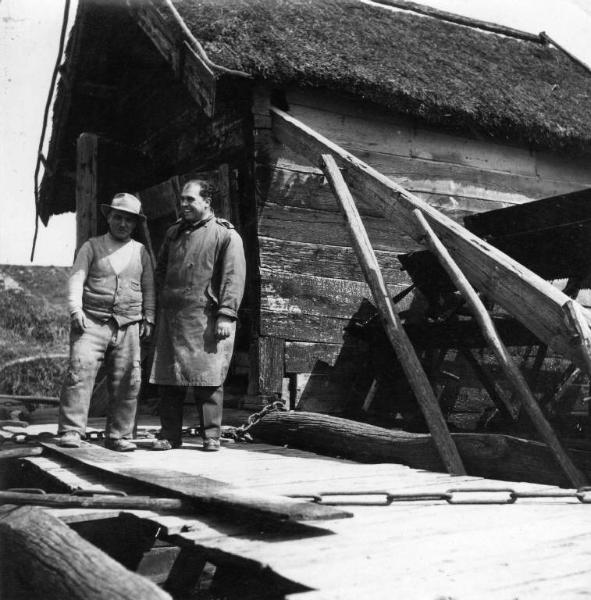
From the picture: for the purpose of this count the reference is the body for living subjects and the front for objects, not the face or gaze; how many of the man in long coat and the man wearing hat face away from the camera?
0

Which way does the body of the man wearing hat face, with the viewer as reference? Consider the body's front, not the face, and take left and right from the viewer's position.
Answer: facing the viewer

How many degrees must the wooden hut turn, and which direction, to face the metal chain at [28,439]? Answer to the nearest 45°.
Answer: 0° — it already faces it

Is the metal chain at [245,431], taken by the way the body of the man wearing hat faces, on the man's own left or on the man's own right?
on the man's own left

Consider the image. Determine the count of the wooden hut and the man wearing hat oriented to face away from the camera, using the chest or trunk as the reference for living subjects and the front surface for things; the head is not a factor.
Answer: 0

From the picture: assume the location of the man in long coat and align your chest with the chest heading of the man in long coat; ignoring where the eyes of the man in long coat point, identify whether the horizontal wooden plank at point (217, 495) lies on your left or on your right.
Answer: on your left

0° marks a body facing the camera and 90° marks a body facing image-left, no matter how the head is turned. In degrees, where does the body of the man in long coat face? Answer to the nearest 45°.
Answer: approximately 45°

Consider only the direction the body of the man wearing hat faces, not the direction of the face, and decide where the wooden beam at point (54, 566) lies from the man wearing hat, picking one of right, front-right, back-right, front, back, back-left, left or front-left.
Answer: front

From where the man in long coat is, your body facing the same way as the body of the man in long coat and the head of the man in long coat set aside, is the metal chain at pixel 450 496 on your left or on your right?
on your left

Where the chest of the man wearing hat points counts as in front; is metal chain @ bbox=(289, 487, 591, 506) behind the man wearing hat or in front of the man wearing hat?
in front

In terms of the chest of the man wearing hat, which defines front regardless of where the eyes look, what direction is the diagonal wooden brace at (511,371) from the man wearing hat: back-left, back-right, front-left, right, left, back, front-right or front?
front-left
